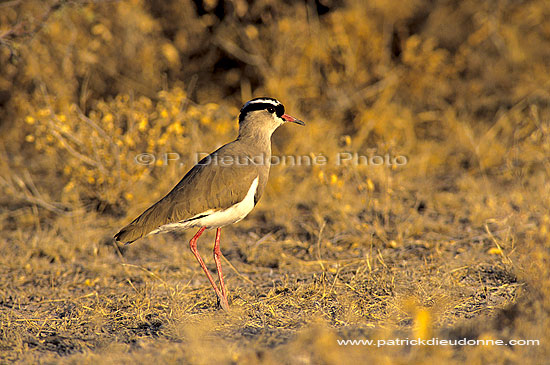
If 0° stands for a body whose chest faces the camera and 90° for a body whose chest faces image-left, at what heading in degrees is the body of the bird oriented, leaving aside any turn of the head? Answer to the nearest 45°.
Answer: approximately 270°
